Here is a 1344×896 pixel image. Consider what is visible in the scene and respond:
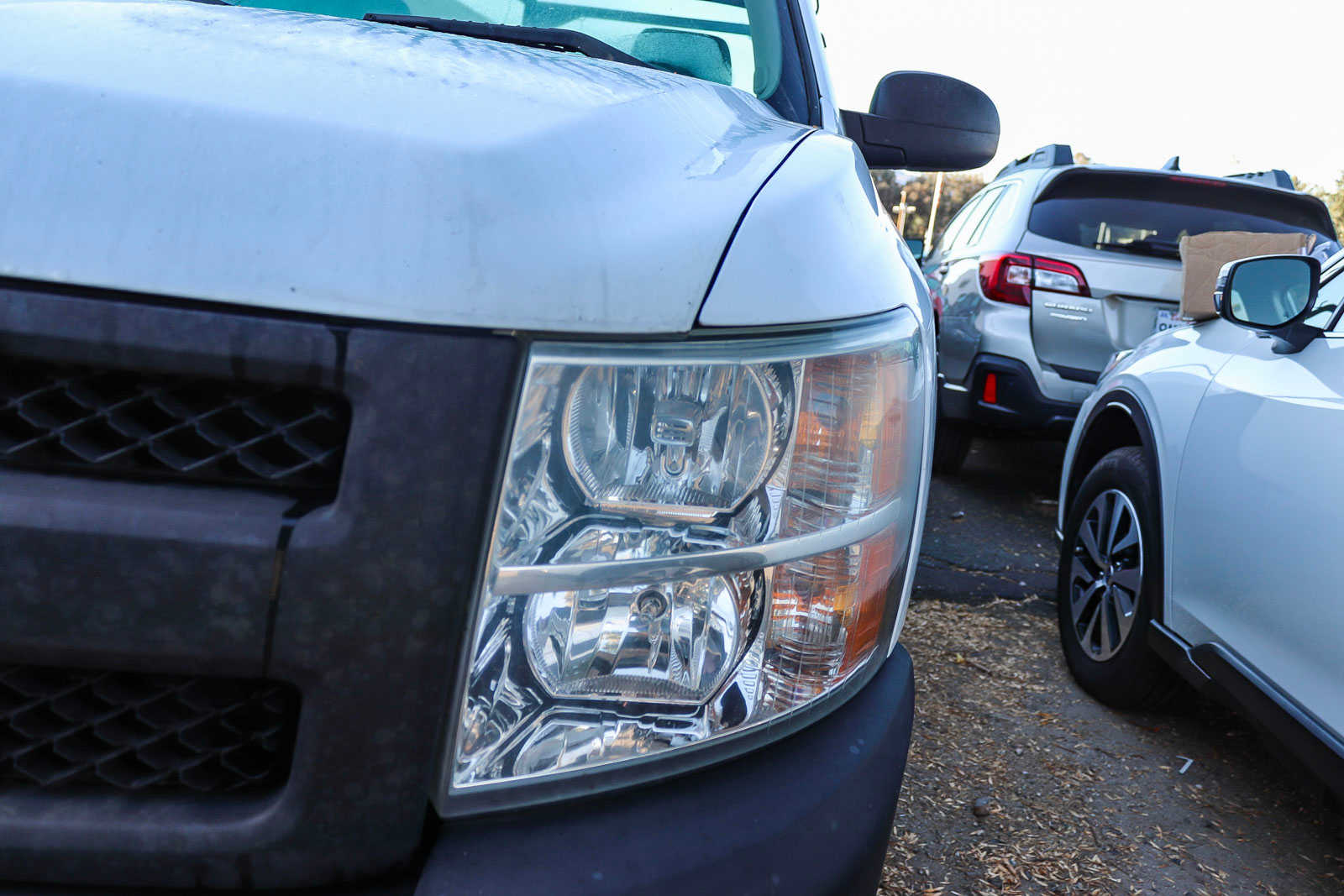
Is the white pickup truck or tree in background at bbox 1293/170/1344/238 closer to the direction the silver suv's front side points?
the tree in background

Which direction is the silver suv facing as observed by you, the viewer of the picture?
facing away from the viewer and to the left of the viewer

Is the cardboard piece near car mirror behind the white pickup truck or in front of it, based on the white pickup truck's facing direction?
behind

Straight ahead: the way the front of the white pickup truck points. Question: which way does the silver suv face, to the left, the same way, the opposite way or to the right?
the opposite way

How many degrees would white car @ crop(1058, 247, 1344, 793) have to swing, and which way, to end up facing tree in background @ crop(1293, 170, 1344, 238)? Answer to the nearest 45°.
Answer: approximately 45° to its right

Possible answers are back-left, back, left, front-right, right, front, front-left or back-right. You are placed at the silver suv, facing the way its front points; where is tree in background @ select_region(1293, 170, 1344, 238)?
front-right

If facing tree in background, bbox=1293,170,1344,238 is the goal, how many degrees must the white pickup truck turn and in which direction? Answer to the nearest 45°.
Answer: approximately 135° to its left

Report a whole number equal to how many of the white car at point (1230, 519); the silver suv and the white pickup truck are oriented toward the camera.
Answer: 1

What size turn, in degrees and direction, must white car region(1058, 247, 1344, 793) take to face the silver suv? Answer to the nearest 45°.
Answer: approximately 45° to its right

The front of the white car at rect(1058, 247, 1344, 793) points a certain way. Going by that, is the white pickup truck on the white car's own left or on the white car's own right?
on the white car's own left

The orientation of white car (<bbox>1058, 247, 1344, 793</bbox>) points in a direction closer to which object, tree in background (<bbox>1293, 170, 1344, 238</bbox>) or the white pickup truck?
the tree in background

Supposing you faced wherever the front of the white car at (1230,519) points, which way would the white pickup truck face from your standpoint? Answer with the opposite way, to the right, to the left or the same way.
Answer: the opposite way

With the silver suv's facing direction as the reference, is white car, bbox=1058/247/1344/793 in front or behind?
behind

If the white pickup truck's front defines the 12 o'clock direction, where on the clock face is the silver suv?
The silver suv is roughly at 7 o'clock from the white pickup truck.

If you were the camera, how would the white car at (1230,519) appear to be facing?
facing away from the viewer and to the left of the viewer
